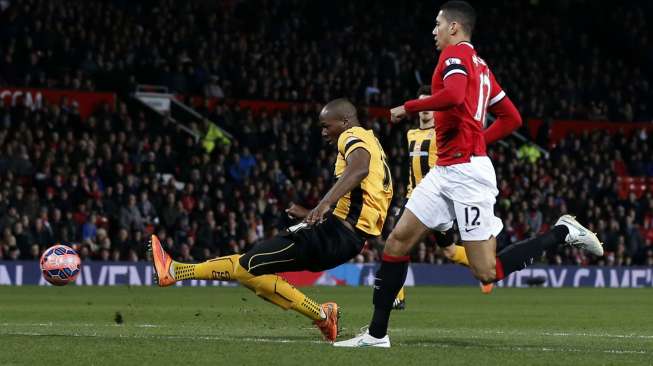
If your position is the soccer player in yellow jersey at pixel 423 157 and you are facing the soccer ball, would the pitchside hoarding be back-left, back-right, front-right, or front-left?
back-right

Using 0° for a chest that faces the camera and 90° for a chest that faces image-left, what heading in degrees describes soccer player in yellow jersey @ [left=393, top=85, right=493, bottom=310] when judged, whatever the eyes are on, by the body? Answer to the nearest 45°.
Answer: approximately 0°

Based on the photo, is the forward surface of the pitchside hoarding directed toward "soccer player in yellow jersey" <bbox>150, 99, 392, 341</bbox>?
yes

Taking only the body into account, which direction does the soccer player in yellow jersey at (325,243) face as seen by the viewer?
to the viewer's left

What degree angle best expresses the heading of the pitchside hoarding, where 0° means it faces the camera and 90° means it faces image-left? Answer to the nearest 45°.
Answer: approximately 0°

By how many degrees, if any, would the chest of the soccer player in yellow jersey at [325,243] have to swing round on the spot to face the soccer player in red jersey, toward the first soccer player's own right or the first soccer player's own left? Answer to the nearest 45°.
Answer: approximately 135° to the first soccer player's own left

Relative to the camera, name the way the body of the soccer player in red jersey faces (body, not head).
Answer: to the viewer's left

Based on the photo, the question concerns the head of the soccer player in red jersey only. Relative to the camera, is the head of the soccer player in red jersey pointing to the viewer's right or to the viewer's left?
to the viewer's left

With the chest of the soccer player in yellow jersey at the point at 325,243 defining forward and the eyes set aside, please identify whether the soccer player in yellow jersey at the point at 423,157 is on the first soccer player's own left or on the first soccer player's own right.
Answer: on the first soccer player's own right

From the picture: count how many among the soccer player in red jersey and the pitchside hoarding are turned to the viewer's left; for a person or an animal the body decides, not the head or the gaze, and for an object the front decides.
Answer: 1

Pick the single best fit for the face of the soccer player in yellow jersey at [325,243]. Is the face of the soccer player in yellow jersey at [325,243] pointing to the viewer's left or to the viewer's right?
to the viewer's left

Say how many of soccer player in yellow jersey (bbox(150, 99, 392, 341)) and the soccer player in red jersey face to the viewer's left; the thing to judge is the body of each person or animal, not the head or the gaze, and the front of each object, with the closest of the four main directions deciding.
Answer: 2
